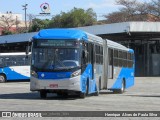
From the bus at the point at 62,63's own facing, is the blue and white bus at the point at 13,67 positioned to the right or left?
on its right

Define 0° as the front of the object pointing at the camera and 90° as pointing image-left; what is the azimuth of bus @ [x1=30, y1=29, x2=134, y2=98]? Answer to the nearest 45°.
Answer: approximately 45°
